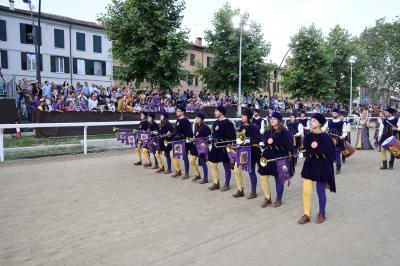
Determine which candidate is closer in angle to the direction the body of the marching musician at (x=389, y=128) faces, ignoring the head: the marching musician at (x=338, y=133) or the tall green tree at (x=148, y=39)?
the marching musician

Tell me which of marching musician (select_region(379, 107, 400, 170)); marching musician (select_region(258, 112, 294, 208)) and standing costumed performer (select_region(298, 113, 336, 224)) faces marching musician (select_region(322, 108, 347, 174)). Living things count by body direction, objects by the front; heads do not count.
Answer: marching musician (select_region(379, 107, 400, 170))

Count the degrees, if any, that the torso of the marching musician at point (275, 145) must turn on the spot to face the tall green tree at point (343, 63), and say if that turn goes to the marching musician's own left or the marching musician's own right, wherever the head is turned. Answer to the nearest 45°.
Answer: approximately 135° to the marching musician's own right

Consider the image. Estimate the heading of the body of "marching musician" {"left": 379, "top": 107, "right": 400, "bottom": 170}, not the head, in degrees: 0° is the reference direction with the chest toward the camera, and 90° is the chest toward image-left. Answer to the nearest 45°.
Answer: approximately 45°

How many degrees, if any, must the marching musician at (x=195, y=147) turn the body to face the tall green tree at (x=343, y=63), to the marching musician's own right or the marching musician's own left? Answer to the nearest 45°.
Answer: approximately 180°

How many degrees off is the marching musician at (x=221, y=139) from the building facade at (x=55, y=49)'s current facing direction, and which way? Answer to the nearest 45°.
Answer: approximately 45° to its right

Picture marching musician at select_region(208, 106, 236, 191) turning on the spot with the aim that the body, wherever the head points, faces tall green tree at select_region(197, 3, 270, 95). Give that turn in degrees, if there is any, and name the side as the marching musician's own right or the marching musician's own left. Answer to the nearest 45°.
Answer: approximately 135° to the marching musician's own right
